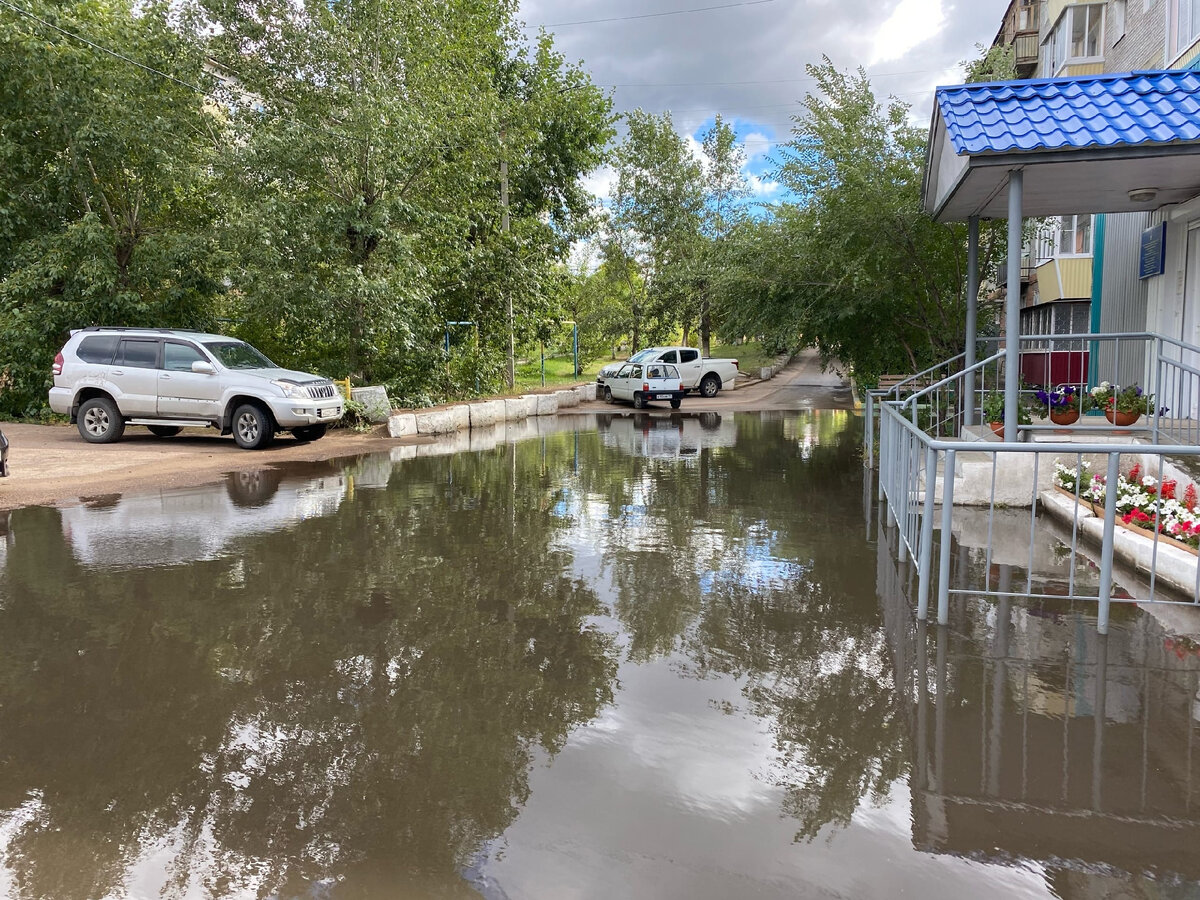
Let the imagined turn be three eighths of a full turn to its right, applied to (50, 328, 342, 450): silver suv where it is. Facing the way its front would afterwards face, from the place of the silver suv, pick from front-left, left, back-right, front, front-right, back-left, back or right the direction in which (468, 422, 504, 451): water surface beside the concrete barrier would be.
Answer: back

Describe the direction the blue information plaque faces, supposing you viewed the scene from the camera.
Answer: facing the viewer and to the left of the viewer

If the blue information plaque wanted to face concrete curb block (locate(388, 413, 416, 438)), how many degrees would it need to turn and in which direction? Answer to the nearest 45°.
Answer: approximately 45° to its right

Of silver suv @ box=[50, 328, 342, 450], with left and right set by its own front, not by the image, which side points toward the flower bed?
front

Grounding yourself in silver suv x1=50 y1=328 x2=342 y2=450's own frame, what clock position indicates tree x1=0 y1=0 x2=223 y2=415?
The tree is roughly at 7 o'clock from the silver suv.

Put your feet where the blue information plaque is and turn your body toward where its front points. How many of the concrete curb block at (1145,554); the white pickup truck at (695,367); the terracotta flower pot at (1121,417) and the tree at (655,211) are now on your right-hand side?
2

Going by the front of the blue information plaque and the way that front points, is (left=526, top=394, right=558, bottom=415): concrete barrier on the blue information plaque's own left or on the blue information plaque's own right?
on the blue information plaque's own right

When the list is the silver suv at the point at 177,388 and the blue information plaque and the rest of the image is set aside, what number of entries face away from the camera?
0

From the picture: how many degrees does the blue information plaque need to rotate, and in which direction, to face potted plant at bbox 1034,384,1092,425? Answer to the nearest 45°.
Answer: approximately 45° to its left

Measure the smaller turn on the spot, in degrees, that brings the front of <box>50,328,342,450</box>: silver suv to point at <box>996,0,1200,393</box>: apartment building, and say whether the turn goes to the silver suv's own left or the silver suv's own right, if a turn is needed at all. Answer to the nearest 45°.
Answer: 0° — it already faces it

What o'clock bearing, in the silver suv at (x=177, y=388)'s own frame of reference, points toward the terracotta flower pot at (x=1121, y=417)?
The terracotta flower pot is roughly at 12 o'clock from the silver suv.

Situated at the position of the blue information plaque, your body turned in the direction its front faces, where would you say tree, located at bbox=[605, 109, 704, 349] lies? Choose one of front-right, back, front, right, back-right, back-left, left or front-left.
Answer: right

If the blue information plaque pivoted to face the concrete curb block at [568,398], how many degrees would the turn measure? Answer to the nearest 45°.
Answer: approximately 90° to its right

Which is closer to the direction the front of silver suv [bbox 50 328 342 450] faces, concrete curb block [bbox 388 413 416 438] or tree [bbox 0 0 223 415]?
the concrete curb block

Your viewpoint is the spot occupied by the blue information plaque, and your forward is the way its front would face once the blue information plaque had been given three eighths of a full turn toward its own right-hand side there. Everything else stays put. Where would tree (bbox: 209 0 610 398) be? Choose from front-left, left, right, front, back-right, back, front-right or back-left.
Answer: left
